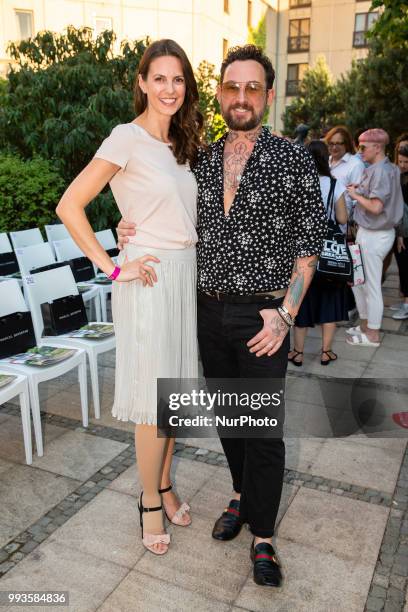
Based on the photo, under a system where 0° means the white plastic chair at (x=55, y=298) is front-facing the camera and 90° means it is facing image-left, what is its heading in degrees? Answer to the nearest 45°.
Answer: approximately 315°

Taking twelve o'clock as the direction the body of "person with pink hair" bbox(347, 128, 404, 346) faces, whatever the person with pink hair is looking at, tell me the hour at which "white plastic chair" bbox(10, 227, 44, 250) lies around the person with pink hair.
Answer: The white plastic chair is roughly at 12 o'clock from the person with pink hair.

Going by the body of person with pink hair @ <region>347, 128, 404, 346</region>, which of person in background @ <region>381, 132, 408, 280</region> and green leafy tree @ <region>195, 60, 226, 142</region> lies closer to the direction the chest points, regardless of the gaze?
the green leafy tree

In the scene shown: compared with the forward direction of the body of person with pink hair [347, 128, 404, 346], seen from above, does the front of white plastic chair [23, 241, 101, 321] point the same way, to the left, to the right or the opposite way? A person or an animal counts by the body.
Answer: the opposite way

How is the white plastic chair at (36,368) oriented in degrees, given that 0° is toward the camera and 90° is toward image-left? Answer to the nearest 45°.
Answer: approximately 315°

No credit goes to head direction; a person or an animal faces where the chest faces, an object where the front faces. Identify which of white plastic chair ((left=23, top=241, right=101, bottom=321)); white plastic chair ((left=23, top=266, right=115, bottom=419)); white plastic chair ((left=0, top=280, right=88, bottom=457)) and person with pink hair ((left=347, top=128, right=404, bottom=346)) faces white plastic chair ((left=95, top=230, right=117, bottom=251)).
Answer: the person with pink hair

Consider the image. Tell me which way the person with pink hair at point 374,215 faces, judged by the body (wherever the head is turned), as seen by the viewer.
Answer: to the viewer's left

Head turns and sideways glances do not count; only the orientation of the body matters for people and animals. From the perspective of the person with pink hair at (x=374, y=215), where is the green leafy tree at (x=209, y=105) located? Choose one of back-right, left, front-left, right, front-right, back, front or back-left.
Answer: front-right

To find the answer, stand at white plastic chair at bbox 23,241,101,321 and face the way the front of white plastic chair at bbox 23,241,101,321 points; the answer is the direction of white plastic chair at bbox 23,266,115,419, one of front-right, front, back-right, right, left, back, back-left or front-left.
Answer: front-right

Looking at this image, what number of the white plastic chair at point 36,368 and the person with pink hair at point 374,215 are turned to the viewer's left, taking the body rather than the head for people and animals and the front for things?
1

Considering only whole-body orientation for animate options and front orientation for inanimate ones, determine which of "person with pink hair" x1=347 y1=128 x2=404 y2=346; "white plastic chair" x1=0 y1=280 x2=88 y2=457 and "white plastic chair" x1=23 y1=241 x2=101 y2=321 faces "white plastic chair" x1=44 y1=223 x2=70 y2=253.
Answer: the person with pink hair

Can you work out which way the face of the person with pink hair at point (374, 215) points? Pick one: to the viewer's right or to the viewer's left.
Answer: to the viewer's left
